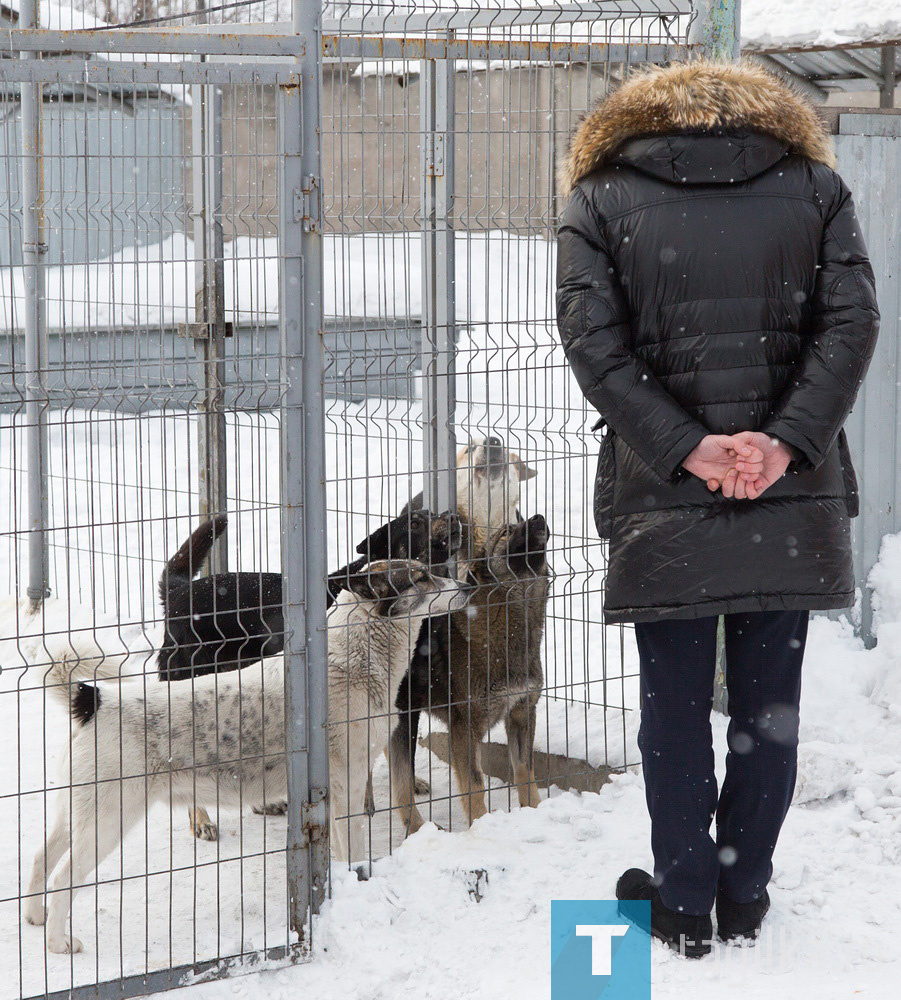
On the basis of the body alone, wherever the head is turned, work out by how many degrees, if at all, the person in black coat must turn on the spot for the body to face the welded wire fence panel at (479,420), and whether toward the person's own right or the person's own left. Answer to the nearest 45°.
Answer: approximately 45° to the person's own left

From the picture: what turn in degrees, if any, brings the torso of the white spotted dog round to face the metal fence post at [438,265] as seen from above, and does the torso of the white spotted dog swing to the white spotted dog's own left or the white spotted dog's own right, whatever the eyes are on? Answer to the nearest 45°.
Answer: approximately 45° to the white spotted dog's own left

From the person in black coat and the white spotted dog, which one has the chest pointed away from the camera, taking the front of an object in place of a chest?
the person in black coat

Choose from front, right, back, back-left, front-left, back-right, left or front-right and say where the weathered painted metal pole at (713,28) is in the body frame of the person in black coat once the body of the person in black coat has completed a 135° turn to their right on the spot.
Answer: back-left

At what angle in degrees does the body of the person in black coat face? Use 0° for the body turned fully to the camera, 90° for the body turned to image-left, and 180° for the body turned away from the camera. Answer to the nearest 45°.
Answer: approximately 180°

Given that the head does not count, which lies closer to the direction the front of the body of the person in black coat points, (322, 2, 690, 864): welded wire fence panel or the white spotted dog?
the welded wire fence panel

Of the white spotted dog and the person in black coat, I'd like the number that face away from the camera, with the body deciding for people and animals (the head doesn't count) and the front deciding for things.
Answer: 1

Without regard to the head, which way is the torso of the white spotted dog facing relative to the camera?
to the viewer's right

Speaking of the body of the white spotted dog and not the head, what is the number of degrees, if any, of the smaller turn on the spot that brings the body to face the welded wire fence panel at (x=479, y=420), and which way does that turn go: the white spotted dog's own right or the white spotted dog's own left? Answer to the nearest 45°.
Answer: approximately 45° to the white spotted dog's own left

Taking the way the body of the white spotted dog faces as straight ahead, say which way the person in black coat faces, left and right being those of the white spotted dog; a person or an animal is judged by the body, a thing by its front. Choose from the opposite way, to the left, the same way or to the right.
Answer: to the left
